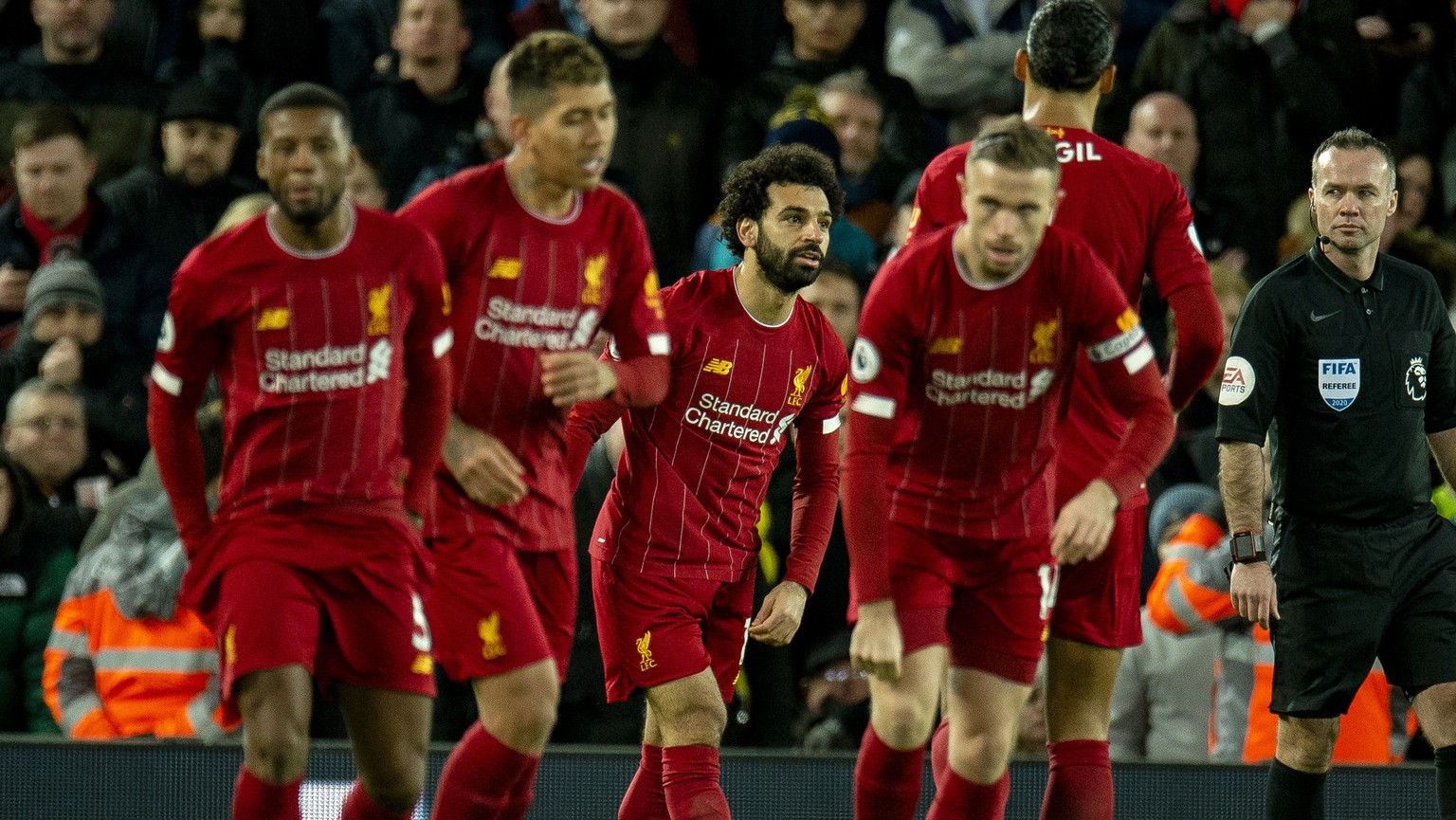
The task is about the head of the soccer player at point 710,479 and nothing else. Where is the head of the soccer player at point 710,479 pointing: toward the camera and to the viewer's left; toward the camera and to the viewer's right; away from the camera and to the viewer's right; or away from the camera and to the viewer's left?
toward the camera and to the viewer's right

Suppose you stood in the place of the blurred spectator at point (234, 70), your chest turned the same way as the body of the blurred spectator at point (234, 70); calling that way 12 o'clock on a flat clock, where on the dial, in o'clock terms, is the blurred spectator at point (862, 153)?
the blurred spectator at point (862, 153) is roughly at 10 o'clock from the blurred spectator at point (234, 70).

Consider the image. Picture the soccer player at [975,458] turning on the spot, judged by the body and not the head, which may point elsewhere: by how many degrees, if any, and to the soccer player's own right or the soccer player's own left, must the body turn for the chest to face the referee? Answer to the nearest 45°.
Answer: approximately 135° to the soccer player's own left

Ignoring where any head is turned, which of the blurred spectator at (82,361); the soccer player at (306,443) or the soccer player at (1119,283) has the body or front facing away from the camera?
the soccer player at (1119,283)

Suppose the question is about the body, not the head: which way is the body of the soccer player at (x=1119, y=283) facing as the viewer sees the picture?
away from the camera

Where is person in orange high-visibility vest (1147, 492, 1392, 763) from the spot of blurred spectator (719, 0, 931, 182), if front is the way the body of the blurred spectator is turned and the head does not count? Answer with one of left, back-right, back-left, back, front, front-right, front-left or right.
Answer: front-left

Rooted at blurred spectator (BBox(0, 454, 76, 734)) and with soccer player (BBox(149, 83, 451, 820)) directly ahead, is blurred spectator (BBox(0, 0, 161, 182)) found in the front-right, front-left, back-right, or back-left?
back-left

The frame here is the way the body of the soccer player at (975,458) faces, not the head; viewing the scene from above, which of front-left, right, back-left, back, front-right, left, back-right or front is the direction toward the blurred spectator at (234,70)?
back-right

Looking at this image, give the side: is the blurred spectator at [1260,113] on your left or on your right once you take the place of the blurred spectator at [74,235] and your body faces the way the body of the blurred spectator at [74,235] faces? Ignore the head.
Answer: on your left

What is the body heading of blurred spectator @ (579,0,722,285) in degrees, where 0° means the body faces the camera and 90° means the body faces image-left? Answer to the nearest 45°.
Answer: approximately 0°

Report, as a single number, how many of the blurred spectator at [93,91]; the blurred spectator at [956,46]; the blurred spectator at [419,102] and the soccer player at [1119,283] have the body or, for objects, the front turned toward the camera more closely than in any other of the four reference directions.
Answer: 3

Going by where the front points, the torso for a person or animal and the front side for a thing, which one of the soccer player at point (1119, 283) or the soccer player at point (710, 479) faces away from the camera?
the soccer player at point (1119, 283)
